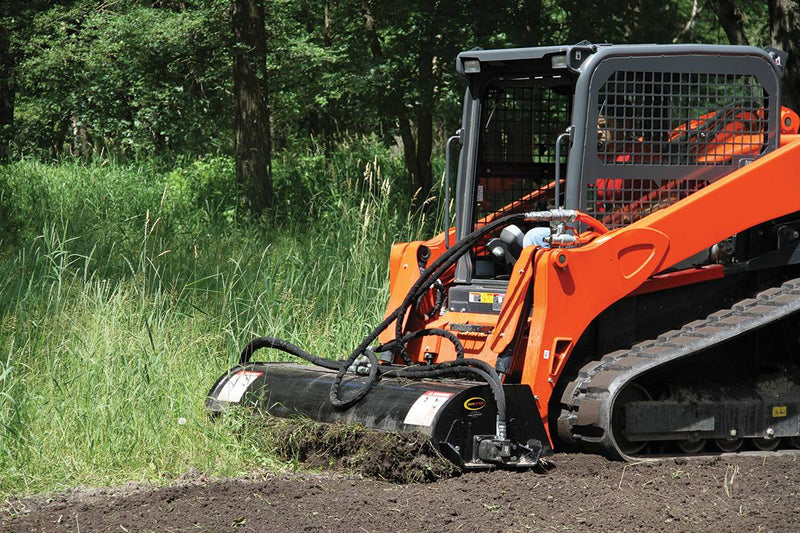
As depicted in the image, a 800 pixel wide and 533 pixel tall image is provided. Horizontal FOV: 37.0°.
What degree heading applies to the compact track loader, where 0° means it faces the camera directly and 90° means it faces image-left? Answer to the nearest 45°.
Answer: approximately 45°
